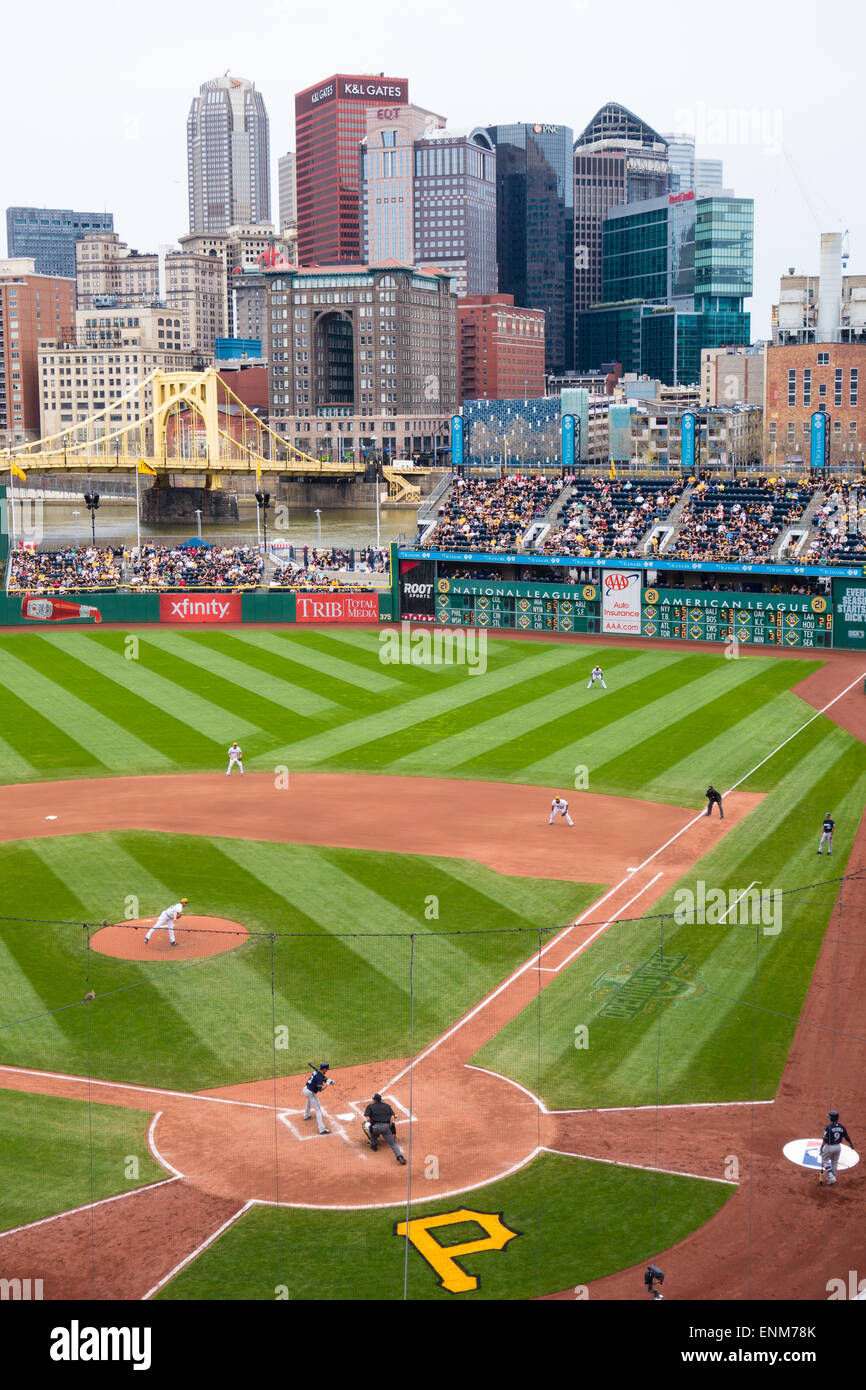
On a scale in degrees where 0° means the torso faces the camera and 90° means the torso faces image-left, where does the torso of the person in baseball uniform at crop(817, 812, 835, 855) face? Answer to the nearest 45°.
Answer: approximately 45°

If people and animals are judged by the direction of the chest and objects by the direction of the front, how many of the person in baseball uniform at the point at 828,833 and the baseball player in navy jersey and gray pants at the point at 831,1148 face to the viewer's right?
0

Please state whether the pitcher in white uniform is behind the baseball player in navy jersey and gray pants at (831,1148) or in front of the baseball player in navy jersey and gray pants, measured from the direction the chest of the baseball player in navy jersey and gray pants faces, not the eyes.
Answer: in front

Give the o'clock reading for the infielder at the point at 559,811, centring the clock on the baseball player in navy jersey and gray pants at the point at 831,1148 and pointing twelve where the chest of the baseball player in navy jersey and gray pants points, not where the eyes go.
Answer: The infielder is roughly at 11 o'clock from the baseball player in navy jersey and gray pants.

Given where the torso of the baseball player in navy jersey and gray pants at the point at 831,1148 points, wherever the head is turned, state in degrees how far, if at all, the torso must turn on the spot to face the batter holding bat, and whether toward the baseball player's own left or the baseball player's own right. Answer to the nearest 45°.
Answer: approximately 45° to the baseball player's own left
